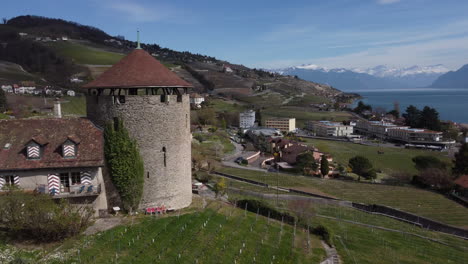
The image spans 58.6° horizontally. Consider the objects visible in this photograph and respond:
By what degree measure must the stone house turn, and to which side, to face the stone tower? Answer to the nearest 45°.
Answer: approximately 90° to its left

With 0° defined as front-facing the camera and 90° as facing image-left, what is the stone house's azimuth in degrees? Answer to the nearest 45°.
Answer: approximately 0°
